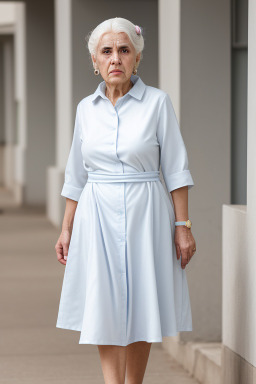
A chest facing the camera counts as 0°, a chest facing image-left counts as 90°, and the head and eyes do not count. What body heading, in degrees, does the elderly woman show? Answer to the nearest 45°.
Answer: approximately 0°
